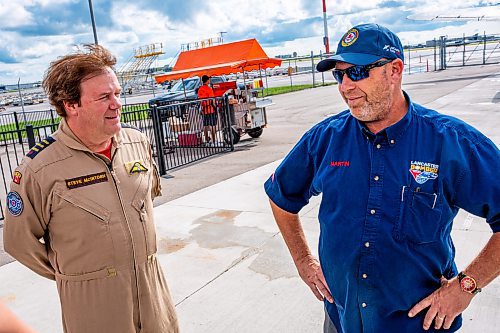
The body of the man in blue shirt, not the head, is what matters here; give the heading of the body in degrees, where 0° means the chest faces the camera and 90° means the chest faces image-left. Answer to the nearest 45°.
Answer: approximately 45°

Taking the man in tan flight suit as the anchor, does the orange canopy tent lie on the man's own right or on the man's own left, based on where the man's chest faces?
on the man's own left

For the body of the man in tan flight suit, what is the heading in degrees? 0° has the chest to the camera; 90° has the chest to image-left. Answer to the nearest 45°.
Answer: approximately 315°

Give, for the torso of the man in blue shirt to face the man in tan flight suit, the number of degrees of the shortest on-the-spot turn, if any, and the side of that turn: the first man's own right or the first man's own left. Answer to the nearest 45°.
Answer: approximately 45° to the first man's own right

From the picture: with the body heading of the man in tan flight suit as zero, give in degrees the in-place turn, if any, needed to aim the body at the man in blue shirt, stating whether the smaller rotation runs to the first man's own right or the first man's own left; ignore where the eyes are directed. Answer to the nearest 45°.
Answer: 0° — they already face them

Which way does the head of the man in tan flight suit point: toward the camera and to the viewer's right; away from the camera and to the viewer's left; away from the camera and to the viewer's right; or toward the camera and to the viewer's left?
toward the camera and to the viewer's right

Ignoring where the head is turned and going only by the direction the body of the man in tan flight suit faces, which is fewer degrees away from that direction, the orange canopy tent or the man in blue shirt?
the man in blue shirt

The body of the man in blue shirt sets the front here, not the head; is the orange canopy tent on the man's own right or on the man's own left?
on the man's own right

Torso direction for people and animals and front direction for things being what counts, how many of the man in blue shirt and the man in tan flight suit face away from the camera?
0

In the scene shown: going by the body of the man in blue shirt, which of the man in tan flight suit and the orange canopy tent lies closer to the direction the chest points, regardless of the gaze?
the man in tan flight suit
